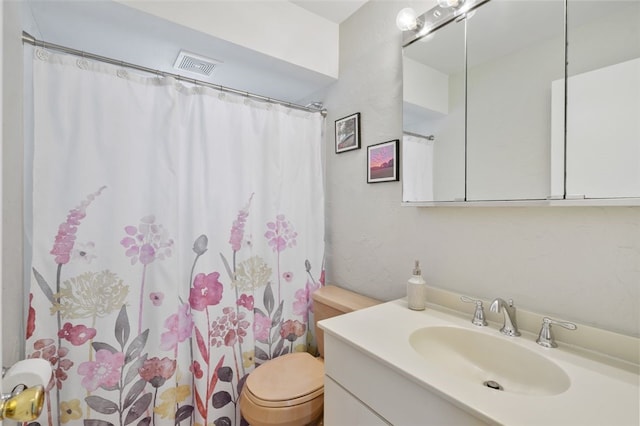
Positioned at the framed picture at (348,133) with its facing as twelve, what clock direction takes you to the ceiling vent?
The ceiling vent is roughly at 1 o'clock from the framed picture.

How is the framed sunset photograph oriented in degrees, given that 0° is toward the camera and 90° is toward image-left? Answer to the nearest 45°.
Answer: approximately 45°

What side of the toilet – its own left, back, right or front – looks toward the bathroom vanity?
left

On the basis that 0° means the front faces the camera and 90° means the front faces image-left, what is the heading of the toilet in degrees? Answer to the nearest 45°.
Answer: approximately 45°

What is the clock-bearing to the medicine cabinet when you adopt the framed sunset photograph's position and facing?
The medicine cabinet is roughly at 9 o'clock from the framed sunset photograph.

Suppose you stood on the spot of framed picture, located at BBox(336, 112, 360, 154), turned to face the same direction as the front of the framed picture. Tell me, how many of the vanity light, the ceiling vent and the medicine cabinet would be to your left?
2
